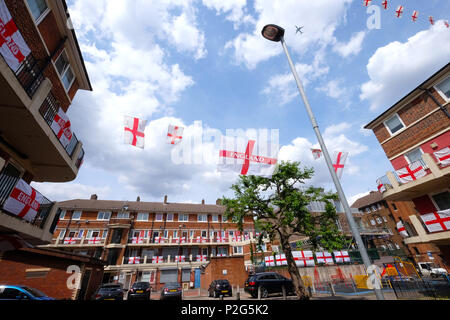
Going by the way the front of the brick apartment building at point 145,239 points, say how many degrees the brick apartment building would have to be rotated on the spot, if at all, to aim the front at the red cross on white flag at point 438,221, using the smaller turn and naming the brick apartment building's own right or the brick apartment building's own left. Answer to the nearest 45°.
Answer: approximately 45° to the brick apartment building's own left

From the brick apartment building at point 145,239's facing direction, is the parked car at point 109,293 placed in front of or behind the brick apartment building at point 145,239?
in front

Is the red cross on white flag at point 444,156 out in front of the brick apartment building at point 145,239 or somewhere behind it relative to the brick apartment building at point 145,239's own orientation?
in front

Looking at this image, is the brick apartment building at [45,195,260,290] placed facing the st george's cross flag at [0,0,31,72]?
yes

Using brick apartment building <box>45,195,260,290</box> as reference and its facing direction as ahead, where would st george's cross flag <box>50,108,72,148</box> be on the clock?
The st george's cross flag is roughly at 12 o'clock from the brick apartment building.

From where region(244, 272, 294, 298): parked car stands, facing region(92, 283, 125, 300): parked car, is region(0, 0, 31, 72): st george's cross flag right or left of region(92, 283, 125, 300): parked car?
left

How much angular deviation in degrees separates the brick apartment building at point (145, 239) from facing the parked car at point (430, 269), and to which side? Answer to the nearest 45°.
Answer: approximately 45° to its left

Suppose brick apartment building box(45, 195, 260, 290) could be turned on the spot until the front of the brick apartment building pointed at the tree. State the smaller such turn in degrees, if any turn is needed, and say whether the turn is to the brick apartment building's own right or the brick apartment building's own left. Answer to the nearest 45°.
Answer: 0° — it already faces it

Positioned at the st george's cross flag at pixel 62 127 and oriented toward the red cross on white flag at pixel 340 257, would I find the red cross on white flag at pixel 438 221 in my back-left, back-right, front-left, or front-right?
front-right

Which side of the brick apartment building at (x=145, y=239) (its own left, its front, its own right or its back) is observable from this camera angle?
front

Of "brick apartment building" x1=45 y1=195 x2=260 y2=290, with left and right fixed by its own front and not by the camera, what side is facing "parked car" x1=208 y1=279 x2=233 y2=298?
front

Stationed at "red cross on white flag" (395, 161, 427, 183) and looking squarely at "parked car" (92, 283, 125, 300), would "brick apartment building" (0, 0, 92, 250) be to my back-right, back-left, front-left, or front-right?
front-left

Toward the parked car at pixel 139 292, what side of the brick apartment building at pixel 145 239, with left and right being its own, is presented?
front

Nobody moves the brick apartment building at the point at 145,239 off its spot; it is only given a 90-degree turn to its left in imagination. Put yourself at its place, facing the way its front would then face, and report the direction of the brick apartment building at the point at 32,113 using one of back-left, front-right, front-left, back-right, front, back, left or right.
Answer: right

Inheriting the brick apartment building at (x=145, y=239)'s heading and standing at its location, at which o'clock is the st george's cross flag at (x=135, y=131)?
The st george's cross flag is roughly at 12 o'clock from the brick apartment building.

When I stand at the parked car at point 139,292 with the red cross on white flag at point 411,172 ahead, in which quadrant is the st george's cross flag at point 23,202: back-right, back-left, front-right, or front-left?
front-right

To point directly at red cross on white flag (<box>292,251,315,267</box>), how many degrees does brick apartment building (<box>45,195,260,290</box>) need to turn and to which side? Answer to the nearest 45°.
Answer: approximately 45° to its left
